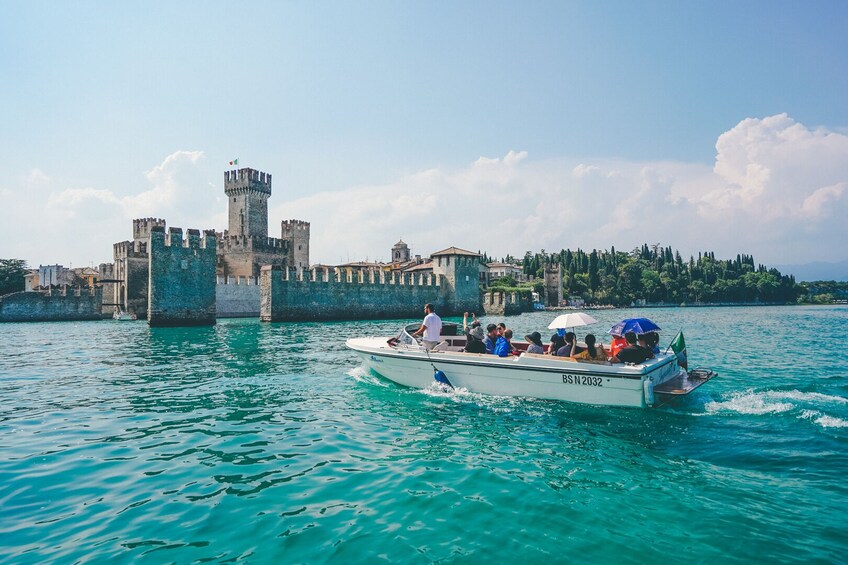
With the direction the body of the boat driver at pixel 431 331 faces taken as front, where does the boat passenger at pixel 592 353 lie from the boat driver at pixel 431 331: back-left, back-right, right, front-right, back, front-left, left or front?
back

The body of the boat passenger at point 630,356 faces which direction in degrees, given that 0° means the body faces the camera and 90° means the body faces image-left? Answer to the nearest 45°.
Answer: approximately 135°

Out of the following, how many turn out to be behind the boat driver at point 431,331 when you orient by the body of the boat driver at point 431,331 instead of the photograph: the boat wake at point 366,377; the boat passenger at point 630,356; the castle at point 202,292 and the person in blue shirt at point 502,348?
2

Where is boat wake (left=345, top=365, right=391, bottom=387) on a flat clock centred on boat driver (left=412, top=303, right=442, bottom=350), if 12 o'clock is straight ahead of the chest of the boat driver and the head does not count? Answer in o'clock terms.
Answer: The boat wake is roughly at 12 o'clock from the boat driver.

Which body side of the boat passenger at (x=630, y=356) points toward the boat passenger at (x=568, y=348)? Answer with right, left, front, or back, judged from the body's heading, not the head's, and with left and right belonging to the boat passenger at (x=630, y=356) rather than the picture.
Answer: front

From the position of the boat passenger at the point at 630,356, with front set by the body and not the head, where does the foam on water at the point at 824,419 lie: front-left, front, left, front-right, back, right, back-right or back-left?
back-right

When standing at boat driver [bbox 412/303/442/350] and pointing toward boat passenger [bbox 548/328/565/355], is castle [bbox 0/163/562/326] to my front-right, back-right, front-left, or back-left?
back-left

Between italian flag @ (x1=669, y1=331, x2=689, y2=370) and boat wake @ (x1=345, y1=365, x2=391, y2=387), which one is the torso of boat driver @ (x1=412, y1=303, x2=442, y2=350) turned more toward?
the boat wake

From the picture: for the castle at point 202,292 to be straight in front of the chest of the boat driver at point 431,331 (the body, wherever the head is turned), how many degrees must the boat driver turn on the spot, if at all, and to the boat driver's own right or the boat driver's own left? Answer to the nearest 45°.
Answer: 0° — they already face it
